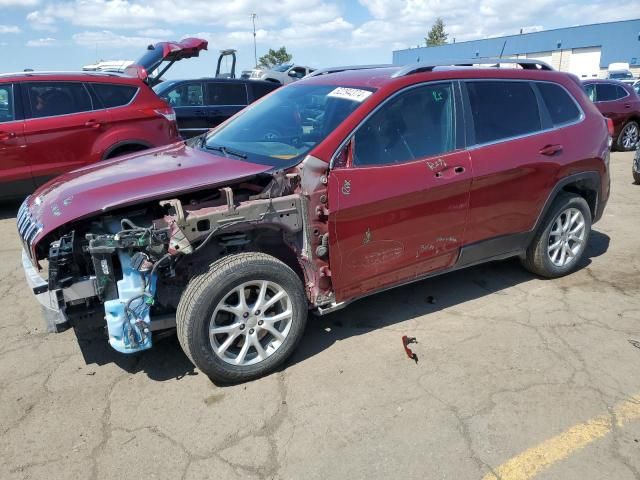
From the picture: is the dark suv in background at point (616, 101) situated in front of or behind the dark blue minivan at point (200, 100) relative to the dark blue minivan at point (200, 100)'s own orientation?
behind

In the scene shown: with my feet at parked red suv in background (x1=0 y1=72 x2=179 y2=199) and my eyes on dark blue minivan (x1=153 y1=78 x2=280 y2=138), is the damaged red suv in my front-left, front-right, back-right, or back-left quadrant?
back-right

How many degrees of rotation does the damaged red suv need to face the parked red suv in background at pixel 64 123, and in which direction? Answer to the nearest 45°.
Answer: approximately 90° to its right

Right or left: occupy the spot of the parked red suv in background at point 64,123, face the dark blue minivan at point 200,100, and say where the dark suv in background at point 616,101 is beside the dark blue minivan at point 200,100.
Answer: right

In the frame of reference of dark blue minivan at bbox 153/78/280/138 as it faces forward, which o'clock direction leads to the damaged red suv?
The damaged red suv is roughly at 9 o'clock from the dark blue minivan.

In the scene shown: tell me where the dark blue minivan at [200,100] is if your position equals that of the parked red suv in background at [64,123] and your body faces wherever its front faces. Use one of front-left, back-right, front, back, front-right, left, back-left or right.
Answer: back-right

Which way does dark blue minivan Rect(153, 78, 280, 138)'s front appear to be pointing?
to the viewer's left

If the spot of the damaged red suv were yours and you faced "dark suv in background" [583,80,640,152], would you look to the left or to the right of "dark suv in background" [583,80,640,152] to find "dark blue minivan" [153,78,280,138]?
left

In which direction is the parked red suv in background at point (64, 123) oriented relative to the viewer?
to the viewer's left

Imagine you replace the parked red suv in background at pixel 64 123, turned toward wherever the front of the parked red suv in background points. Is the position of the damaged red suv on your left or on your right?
on your left

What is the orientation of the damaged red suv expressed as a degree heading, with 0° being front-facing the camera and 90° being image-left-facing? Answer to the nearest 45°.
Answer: approximately 45°

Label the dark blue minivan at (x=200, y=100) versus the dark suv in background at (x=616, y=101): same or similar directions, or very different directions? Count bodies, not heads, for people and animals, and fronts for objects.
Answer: same or similar directions
